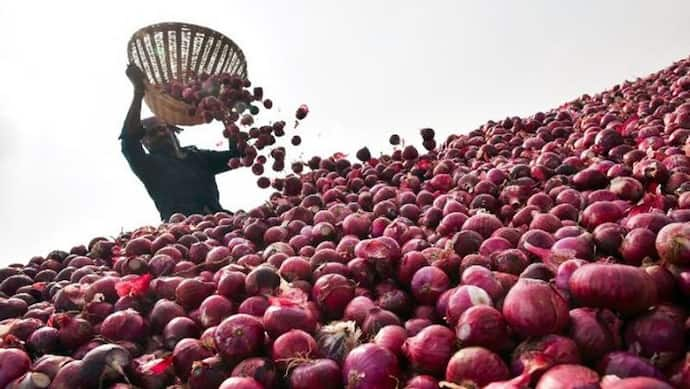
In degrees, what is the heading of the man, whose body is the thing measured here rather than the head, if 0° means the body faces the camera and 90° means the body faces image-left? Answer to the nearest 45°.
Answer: approximately 315°

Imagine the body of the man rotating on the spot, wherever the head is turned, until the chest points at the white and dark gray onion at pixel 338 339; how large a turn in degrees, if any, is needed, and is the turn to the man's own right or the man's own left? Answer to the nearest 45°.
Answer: approximately 45° to the man's own right

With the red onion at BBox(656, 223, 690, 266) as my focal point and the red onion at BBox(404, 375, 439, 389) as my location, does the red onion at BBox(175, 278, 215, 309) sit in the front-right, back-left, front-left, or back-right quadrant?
back-left

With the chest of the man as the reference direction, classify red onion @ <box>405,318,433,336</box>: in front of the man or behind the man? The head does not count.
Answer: in front

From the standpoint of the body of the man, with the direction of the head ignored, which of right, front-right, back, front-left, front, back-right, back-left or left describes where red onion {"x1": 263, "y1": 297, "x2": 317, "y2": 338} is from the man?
front-right

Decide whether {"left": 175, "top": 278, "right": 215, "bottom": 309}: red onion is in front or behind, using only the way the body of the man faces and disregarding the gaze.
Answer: in front

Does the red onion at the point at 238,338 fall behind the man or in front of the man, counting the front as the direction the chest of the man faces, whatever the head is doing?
in front
